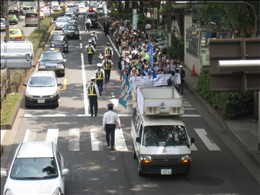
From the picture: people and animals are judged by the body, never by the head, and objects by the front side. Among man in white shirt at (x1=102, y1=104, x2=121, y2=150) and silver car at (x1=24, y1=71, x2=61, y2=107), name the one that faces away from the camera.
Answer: the man in white shirt

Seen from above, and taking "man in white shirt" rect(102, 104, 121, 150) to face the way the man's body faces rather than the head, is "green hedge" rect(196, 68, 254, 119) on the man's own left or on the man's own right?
on the man's own right

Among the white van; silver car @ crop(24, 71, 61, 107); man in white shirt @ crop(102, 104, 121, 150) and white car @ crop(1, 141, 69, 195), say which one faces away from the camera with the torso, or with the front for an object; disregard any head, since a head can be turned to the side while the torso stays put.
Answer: the man in white shirt

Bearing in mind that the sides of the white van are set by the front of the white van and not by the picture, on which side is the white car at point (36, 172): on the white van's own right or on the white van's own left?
on the white van's own right

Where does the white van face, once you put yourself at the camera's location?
facing the viewer

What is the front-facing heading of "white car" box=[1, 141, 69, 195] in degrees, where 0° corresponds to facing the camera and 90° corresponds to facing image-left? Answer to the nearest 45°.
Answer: approximately 0°

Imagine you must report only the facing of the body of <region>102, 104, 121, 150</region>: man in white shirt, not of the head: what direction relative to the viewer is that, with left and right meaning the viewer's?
facing away from the viewer

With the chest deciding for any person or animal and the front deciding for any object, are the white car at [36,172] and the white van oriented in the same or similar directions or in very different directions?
same or similar directions

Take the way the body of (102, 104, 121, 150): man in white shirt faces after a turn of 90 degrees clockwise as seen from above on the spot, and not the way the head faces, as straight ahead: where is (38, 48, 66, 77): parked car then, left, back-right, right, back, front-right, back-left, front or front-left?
left
